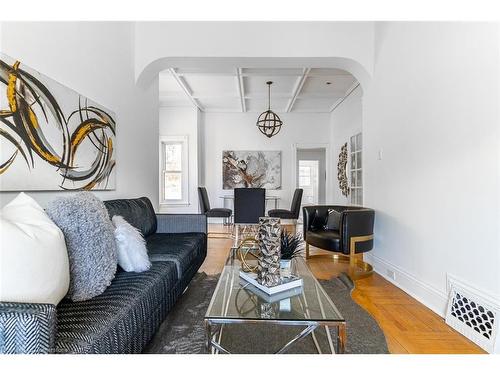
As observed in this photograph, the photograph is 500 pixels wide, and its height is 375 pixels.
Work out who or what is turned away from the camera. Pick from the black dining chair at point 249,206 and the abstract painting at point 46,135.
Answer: the black dining chair

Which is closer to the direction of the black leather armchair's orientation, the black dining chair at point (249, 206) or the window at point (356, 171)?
the black dining chair

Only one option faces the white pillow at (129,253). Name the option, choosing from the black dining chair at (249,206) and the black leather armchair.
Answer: the black leather armchair

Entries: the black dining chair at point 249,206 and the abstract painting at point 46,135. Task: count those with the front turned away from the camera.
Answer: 1

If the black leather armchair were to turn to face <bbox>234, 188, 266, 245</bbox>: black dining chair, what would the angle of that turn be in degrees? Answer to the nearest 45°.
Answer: approximately 90° to its right

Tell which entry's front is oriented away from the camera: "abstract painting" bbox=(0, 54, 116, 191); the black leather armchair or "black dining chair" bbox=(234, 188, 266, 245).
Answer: the black dining chair

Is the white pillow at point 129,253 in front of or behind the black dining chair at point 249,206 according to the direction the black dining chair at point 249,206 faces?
behind

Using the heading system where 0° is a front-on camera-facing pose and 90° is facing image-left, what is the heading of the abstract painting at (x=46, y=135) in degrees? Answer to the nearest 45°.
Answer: approximately 315°

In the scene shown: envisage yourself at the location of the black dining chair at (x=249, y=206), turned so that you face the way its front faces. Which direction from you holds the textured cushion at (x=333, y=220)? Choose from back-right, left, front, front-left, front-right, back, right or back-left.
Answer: back-right

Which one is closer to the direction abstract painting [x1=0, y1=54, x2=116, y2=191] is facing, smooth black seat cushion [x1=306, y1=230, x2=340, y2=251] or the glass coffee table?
the glass coffee table

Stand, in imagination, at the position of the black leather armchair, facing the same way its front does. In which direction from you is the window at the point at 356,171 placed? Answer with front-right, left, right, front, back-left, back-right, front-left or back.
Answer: back-right

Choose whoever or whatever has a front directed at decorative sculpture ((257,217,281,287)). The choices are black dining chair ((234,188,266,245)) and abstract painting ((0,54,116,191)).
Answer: the abstract painting

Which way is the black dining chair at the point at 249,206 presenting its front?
away from the camera

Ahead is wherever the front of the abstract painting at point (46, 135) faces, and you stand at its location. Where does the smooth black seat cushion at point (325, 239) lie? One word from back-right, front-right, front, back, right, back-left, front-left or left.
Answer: front-left

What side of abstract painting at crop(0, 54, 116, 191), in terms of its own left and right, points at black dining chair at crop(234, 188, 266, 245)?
left
